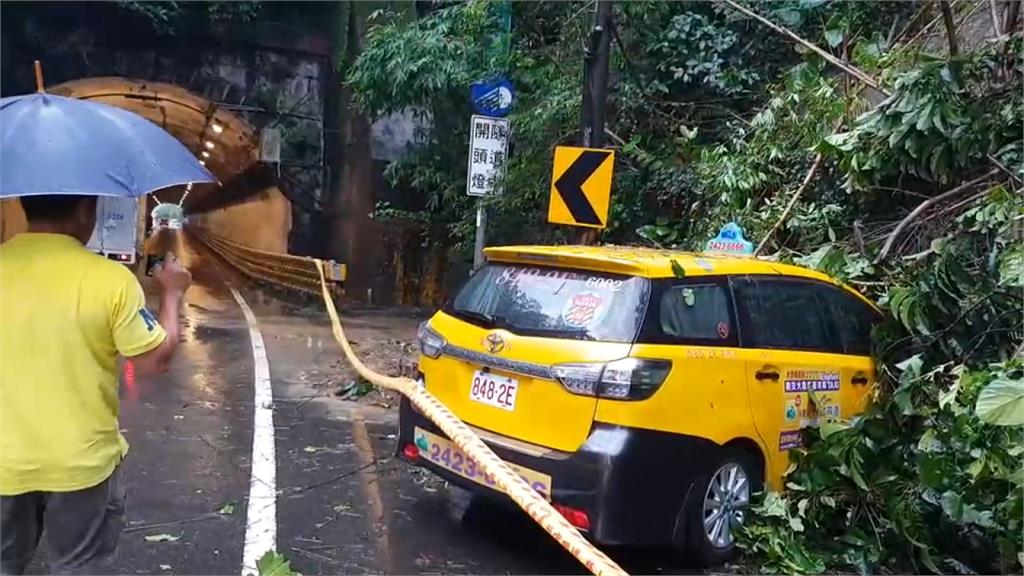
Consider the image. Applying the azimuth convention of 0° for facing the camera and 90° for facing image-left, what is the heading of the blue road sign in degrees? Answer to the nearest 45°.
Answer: approximately 0°

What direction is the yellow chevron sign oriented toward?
toward the camera

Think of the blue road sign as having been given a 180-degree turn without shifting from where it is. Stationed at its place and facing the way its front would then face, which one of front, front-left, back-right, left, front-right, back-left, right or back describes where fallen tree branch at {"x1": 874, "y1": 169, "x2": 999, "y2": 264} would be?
back-right

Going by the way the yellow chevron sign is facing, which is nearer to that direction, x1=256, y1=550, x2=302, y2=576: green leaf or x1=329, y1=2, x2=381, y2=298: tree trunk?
the green leaf

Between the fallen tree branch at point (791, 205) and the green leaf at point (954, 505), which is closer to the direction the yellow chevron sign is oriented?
the green leaf

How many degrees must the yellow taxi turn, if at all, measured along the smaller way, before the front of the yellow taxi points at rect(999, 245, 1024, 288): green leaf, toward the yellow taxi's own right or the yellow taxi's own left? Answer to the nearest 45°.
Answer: approximately 45° to the yellow taxi's own right

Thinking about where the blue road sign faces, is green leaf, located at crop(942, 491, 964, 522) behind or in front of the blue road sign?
in front

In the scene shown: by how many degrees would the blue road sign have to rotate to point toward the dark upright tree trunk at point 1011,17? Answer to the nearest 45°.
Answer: approximately 45° to its left

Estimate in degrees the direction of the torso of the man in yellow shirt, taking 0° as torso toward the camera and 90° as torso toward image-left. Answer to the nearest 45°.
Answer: approximately 180°

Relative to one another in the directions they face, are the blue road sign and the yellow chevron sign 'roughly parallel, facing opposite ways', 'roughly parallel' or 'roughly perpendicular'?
roughly parallel

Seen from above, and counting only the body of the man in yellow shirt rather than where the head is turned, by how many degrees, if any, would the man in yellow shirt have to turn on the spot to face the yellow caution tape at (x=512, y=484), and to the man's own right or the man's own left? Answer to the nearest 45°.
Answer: approximately 90° to the man's own right

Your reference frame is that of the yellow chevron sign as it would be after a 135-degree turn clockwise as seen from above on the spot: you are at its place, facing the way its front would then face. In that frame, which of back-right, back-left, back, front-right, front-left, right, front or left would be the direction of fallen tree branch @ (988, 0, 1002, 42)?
back-right

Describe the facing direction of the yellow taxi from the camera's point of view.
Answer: facing away from the viewer and to the right of the viewer

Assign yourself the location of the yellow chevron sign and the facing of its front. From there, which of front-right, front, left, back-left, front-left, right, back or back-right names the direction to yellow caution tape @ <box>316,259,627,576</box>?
front

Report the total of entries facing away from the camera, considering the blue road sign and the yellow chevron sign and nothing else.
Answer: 0

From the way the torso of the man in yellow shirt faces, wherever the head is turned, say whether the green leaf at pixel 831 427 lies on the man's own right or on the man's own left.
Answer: on the man's own right

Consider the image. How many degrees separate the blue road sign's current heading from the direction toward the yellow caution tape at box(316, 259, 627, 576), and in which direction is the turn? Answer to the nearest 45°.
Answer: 0° — it already faces it

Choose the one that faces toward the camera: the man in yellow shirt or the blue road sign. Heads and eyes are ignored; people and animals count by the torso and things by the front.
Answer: the blue road sign

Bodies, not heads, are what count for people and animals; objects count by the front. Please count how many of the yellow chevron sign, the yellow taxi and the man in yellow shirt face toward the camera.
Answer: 1

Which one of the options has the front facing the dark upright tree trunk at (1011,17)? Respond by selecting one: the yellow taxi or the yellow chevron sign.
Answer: the yellow taxi

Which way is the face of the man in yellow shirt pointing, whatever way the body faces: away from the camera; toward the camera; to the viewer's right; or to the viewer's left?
away from the camera
